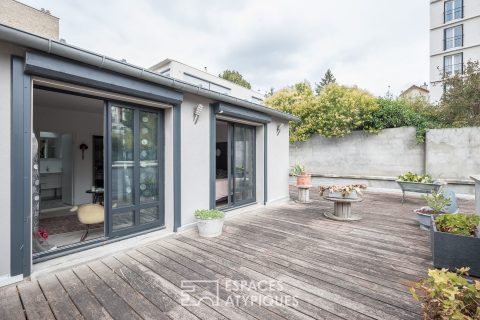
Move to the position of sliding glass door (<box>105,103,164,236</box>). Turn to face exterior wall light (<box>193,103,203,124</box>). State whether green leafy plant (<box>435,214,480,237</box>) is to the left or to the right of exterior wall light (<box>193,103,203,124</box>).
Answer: right

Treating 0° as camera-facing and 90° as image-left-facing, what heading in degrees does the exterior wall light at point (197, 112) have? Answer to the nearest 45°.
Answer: approximately 315°

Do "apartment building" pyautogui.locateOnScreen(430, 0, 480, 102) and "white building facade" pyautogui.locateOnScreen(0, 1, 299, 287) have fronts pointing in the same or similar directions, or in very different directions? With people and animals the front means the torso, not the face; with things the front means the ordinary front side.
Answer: very different directions

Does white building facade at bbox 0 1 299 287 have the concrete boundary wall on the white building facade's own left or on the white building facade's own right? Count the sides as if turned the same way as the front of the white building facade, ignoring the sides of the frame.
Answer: on the white building facade's own left

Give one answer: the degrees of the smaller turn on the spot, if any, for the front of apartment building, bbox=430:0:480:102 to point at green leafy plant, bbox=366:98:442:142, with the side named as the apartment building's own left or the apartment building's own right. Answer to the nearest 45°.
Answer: approximately 45° to the apartment building's own left

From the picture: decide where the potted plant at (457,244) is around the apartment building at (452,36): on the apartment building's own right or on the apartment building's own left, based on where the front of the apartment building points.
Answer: on the apartment building's own left

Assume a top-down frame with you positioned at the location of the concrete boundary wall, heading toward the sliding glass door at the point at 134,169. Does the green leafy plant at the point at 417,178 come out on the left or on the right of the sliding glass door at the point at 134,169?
left

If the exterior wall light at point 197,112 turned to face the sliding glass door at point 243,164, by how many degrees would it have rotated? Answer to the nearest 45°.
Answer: approximately 90° to its left

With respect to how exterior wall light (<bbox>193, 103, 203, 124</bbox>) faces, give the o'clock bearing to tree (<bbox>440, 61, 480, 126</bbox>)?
The tree is roughly at 10 o'clock from the exterior wall light.

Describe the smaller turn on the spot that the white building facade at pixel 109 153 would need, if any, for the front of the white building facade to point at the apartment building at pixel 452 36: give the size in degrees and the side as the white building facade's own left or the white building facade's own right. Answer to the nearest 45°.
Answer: approximately 45° to the white building facade's own left

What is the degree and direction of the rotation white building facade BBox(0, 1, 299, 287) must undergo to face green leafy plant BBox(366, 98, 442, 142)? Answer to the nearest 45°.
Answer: approximately 45° to its left
